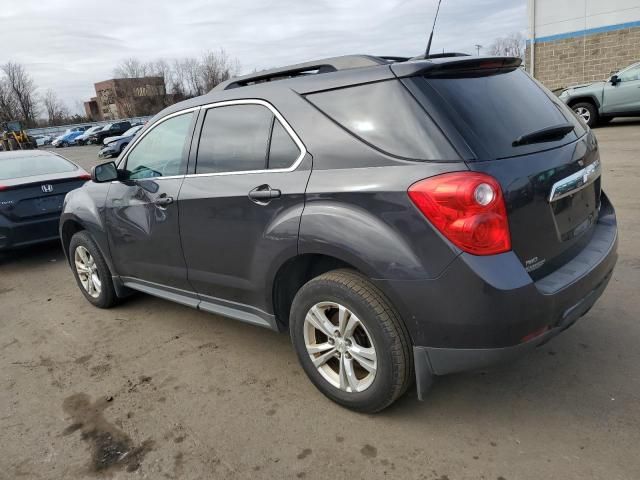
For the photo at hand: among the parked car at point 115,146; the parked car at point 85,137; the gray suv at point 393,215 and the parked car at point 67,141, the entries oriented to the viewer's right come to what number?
0

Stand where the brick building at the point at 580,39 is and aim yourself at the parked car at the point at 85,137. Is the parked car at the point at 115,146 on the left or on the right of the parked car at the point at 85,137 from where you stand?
left

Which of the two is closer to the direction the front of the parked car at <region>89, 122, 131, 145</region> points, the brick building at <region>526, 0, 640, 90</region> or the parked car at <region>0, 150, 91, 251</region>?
the parked car

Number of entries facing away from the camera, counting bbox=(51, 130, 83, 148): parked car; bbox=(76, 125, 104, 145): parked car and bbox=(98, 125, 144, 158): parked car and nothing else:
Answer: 0

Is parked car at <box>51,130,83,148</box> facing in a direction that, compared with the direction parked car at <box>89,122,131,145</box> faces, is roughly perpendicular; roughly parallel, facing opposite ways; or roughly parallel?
roughly parallel

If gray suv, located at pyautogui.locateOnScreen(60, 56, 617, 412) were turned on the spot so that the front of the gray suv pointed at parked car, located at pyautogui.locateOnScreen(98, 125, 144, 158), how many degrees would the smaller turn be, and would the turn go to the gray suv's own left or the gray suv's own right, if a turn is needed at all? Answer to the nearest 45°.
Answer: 0° — it already faces it

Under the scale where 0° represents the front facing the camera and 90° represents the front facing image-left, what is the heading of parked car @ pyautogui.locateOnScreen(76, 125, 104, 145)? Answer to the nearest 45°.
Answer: approximately 45°

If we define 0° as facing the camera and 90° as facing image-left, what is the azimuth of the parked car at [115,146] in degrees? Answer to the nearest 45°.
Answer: approximately 45°

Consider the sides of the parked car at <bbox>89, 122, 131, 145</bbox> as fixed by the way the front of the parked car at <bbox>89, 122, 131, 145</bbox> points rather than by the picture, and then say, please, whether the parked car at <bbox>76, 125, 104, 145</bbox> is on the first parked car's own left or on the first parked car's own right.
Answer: on the first parked car's own right

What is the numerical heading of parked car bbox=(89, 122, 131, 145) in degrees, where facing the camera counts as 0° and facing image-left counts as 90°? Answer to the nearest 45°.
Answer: approximately 45°

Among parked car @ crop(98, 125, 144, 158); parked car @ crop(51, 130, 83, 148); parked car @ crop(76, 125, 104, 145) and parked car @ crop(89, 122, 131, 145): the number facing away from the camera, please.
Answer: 0

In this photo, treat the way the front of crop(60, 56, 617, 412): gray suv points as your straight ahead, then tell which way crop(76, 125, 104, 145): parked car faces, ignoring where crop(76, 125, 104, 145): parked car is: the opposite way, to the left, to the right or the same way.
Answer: to the left

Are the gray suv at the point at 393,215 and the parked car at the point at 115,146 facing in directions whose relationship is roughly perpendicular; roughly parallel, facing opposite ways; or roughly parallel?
roughly perpendicular
